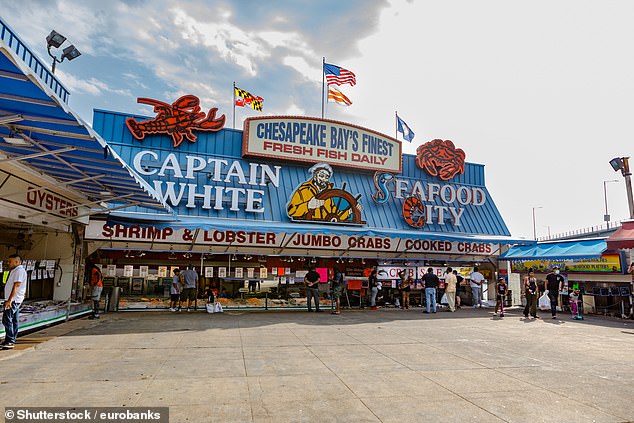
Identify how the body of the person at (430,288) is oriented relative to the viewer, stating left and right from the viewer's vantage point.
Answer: facing away from the viewer

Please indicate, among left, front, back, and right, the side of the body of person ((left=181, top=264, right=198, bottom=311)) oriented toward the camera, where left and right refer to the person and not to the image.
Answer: back

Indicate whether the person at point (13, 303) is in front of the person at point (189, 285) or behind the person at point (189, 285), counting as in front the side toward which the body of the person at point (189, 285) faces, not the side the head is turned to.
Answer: behind

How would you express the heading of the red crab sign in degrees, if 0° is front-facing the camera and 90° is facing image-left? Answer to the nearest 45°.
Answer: approximately 0°

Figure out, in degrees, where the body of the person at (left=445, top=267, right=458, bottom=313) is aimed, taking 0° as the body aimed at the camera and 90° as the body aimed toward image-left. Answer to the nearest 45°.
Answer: approximately 180°
